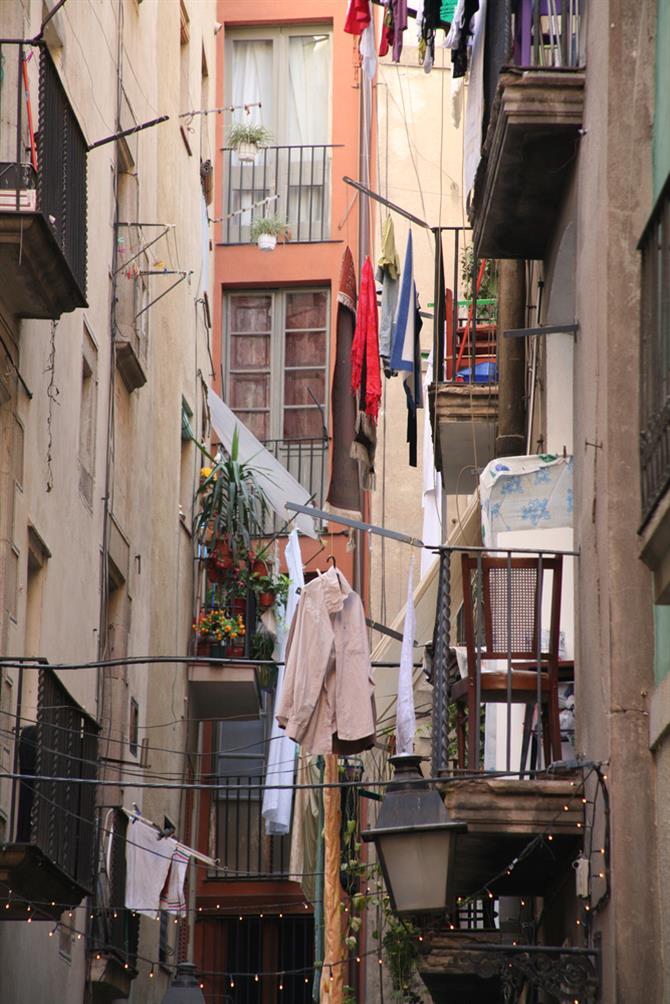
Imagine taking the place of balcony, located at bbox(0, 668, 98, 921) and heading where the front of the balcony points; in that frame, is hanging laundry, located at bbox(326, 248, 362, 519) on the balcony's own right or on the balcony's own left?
on the balcony's own left

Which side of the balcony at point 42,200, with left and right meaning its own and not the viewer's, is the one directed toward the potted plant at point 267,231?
left

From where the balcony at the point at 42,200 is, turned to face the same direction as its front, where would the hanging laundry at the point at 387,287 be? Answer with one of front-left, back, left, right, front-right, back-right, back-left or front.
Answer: front-left

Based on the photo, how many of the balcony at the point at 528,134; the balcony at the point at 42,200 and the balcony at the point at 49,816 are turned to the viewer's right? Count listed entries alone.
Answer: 2

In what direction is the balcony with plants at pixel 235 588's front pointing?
to the viewer's right

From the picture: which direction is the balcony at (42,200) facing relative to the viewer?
to the viewer's right

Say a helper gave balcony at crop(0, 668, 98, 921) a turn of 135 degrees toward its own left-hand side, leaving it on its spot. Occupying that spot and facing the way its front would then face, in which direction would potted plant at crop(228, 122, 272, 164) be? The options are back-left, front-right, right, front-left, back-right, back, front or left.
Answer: front-right

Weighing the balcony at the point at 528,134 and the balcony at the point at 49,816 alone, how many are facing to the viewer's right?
1

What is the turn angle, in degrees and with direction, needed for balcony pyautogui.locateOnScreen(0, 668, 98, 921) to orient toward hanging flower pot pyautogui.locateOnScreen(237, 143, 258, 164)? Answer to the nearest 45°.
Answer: approximately 90° to its left

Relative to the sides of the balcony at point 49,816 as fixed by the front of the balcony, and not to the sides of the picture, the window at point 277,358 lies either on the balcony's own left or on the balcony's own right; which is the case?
on the balcony's own left

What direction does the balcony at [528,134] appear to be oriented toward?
to the viewer's left

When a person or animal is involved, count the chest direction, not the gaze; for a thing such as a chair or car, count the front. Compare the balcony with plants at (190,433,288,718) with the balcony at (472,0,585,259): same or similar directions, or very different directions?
very different directions

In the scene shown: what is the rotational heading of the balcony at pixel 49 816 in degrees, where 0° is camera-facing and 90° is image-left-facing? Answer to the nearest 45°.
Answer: approximately 270°
